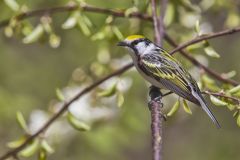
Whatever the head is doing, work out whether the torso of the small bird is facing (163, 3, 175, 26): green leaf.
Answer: no

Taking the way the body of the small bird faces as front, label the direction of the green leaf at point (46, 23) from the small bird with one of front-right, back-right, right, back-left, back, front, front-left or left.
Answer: front-right

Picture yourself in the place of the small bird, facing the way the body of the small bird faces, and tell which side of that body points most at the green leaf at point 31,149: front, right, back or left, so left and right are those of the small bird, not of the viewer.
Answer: front

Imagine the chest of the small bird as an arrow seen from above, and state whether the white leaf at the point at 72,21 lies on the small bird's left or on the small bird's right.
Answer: on the small bird's right

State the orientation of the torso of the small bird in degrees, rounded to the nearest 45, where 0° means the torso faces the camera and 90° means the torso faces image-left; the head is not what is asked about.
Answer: approximately 90°

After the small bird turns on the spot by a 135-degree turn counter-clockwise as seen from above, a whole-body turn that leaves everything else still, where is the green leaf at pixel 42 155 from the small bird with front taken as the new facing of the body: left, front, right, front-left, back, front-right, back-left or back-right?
back-right
